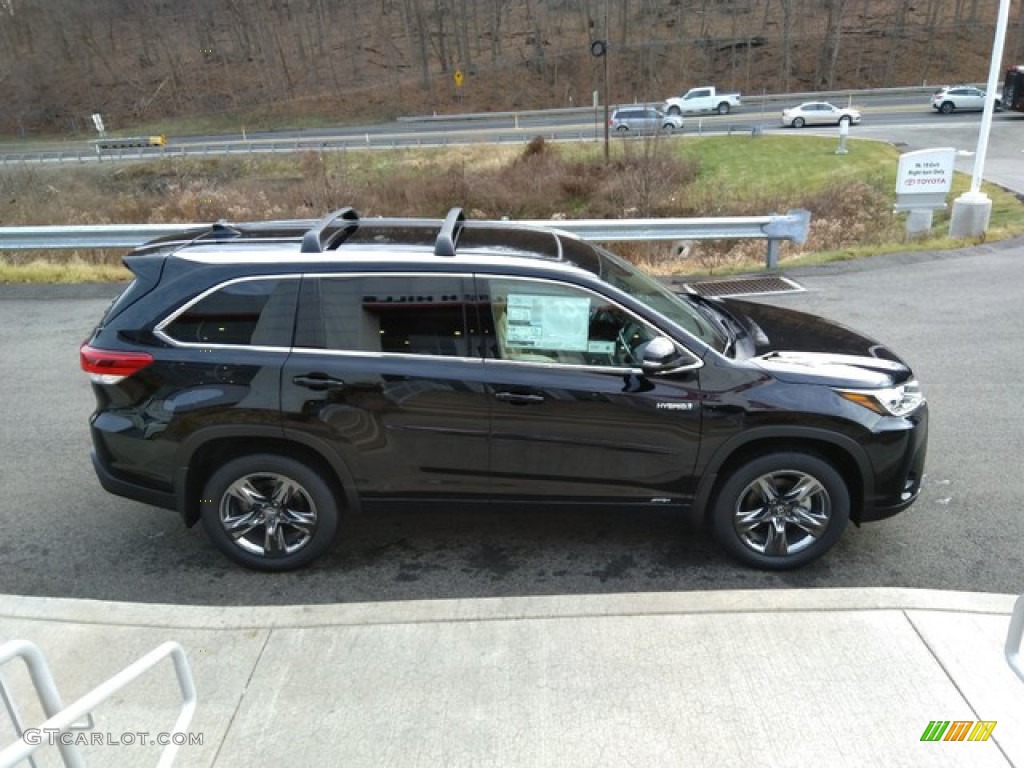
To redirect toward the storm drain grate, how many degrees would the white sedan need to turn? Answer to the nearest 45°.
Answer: approximately 90° to its right

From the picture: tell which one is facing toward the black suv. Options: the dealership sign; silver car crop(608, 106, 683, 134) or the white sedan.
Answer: the dealership sign

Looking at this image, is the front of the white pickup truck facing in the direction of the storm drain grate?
no

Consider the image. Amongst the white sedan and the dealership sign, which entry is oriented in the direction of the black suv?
the dealership sign

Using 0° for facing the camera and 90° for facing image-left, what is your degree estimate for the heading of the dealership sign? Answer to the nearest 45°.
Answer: approximately 0°

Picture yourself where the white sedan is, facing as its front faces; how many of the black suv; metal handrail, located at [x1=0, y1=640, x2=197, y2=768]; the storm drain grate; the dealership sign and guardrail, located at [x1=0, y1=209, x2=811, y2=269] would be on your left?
0

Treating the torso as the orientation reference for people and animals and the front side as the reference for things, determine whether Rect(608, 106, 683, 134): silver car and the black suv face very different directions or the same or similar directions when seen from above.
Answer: same or similar directions

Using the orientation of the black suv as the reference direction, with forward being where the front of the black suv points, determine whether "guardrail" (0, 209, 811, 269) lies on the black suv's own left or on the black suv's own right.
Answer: on the black suv's own left

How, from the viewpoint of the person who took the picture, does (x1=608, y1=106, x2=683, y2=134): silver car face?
facing to the right of the viewer

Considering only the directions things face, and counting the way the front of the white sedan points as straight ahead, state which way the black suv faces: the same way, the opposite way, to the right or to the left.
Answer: the same way

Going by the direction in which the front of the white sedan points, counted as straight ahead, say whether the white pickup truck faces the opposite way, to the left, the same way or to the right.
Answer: the opposite way

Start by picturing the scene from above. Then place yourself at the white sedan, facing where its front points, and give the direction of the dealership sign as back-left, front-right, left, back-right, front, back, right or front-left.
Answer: right

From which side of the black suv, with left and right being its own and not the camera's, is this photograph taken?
right

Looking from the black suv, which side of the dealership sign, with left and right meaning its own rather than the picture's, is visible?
front

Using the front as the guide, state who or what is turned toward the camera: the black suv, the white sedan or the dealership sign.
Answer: the dealership sign

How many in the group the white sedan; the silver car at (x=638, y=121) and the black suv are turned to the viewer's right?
3
